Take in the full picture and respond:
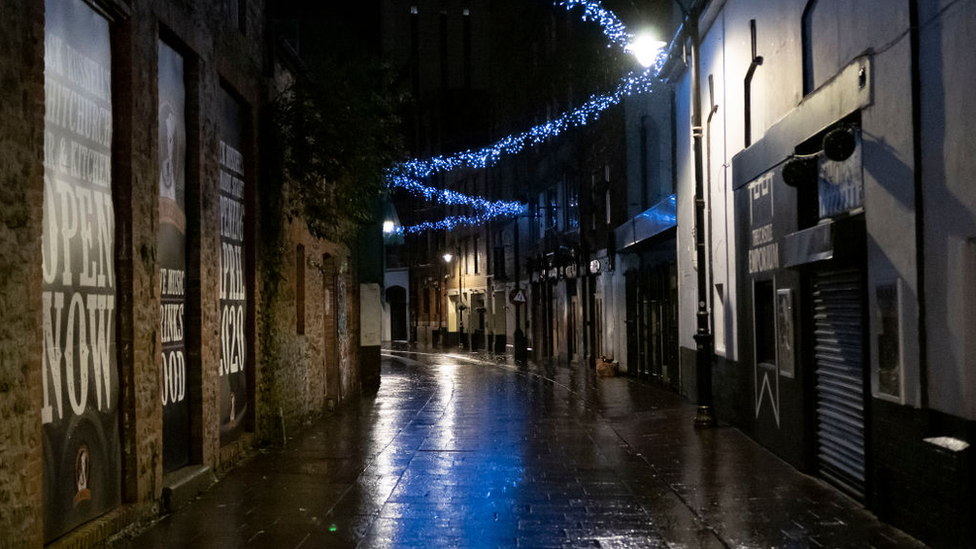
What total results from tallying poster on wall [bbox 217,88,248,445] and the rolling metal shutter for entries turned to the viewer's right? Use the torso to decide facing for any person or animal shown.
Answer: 1

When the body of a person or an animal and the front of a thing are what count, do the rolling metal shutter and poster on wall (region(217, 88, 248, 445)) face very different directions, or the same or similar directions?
very different directions

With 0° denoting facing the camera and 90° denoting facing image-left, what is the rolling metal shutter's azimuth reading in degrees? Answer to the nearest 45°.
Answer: approximately 45°

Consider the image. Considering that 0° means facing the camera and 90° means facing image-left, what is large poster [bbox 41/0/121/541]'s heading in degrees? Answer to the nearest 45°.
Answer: approximately 315°

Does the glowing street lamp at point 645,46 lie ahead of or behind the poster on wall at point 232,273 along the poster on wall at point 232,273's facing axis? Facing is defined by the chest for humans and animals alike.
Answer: ahead

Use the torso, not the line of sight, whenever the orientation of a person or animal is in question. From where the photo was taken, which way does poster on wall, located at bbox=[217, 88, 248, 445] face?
to the viewer's right

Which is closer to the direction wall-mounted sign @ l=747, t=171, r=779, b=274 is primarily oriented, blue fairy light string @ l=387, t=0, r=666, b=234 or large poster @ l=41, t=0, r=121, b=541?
the large poster

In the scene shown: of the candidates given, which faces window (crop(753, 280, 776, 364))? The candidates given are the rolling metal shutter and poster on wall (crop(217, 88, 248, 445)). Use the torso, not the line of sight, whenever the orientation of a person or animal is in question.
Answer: the poster on wall
